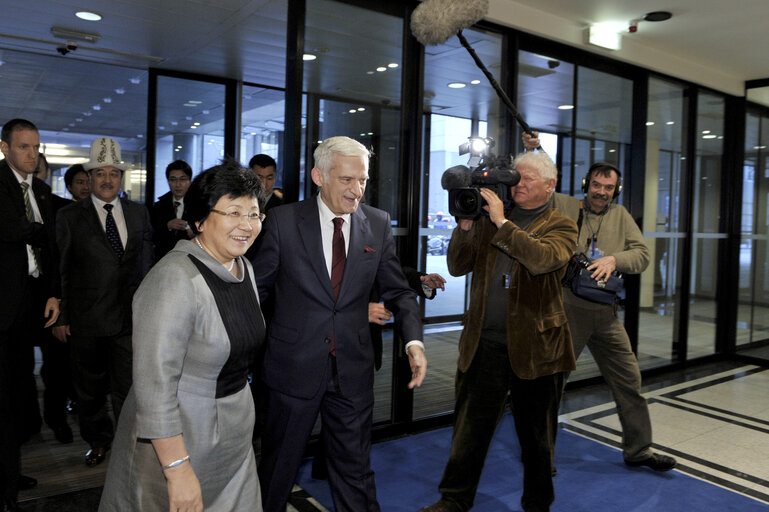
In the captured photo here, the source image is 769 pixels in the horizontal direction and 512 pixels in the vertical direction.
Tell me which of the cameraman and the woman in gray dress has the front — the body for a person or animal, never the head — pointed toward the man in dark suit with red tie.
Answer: the cameraman

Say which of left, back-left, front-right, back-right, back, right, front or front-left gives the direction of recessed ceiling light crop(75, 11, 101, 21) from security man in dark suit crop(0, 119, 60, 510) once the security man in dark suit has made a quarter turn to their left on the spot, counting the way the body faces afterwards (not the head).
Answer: front-left

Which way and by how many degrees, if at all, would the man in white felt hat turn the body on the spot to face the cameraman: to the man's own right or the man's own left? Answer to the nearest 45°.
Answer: approximately 45° to the man's own left

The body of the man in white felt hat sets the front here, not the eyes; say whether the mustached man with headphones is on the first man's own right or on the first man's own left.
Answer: on the first man's own left

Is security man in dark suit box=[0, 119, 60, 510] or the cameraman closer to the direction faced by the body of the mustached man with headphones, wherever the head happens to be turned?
the cameraman

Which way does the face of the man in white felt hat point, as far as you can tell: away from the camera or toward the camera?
toward the camera

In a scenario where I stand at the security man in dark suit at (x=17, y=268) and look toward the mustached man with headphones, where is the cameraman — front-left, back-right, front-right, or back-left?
front-right

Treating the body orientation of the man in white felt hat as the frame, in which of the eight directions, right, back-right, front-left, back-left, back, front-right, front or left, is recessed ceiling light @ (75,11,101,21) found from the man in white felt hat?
back

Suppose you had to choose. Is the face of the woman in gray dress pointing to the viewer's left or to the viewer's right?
to the viewer's right

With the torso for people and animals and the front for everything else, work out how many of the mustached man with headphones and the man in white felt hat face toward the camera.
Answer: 2

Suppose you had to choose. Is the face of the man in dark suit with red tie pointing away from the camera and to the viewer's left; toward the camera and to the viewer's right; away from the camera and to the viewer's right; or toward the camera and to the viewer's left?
toward the camera and to the viewer's right

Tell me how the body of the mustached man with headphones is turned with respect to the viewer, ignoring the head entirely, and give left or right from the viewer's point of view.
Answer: facing the viewer

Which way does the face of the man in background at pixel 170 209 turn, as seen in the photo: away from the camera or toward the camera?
toward the camera

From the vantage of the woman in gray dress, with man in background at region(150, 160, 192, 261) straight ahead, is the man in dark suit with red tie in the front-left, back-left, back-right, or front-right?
front-right

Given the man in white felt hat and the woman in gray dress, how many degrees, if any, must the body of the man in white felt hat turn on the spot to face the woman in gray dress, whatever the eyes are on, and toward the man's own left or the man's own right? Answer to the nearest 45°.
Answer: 0° — they already face them

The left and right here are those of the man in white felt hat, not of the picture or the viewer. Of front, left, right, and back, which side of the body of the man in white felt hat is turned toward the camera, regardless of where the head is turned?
front

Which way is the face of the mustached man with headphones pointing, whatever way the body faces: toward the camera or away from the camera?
toward the camera
